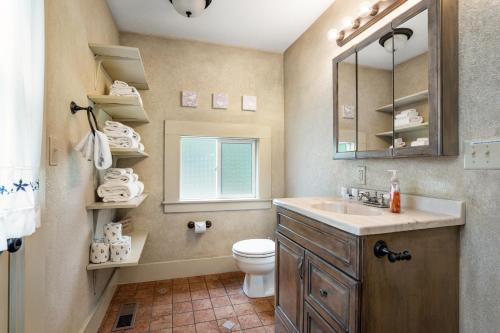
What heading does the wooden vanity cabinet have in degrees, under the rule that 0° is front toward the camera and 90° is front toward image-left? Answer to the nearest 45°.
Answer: approximately 45°

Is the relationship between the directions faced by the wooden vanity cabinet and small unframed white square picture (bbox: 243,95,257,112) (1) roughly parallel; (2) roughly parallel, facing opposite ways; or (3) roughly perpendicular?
roughly perpendicular

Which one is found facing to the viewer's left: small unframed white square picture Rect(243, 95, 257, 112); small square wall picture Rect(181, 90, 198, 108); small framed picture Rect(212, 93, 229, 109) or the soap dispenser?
the soap dispenser

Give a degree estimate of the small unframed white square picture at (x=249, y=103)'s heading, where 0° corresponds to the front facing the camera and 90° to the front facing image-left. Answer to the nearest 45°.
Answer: approximately 0°

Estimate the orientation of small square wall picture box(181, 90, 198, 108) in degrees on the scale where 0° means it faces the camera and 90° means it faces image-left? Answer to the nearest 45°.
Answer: approximately 0°

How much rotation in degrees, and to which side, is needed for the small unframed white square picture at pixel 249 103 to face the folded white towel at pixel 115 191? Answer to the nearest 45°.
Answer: approximately 45° to its right

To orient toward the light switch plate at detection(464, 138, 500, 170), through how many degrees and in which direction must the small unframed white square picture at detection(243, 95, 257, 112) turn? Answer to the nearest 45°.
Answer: approximately 45° to its left

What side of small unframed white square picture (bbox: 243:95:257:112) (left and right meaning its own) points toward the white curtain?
front
